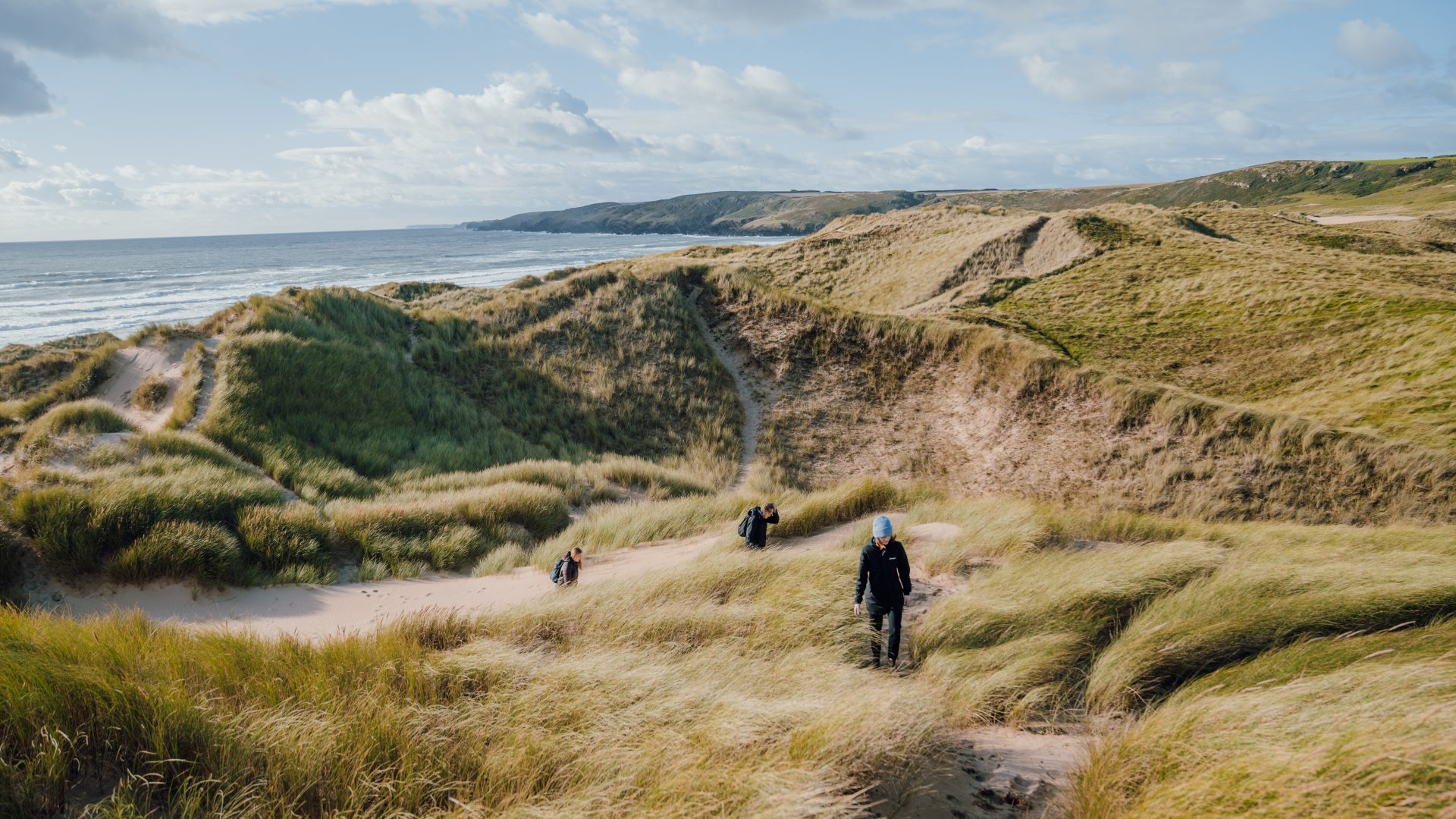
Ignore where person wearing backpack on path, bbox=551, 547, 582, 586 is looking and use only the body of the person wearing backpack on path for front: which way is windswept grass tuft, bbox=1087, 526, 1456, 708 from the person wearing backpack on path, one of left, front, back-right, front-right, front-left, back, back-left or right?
front-right

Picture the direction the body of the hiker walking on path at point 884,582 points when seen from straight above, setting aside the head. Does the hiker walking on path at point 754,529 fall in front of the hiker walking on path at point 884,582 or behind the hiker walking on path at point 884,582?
behind

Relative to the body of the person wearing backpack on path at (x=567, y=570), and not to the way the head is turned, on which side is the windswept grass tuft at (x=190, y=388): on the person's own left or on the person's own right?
on the person's own left

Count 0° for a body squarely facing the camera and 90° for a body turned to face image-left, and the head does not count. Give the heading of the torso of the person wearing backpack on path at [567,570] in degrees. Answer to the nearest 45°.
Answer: approximately 270°

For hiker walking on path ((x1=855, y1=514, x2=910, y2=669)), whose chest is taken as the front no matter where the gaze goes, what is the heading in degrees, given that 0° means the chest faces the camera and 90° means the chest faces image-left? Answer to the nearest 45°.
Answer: approximately 0°

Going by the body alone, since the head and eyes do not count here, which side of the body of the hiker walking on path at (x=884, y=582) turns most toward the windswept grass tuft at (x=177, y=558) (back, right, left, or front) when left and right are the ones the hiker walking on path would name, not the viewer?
right

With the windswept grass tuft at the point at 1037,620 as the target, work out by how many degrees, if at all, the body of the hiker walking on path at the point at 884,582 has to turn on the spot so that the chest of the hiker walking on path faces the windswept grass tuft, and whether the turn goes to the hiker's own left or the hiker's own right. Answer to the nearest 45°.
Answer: approximately 90° to the hiker's own left

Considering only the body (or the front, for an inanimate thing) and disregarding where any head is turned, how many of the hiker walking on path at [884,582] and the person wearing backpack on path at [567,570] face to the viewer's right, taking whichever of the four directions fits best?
1

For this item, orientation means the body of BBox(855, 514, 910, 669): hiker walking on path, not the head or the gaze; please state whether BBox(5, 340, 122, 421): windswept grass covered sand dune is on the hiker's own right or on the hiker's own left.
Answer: on the hiker's own right

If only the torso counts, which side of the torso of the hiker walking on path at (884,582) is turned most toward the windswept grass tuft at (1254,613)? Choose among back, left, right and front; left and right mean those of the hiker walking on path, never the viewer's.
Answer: left

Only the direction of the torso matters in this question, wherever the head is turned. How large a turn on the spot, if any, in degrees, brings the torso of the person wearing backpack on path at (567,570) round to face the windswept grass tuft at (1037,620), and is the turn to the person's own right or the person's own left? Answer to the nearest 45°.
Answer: approximately 45° to the person's own right
